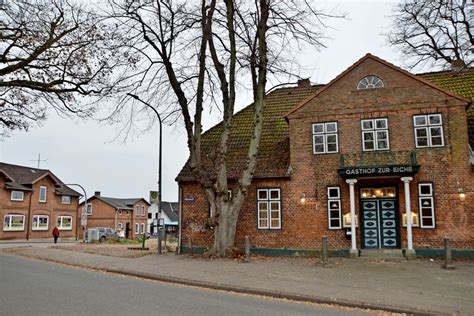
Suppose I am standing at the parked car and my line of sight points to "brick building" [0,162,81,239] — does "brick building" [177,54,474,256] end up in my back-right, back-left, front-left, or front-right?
back-left

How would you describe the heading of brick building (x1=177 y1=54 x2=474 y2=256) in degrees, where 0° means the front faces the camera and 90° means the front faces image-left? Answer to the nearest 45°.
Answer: approximately 0°

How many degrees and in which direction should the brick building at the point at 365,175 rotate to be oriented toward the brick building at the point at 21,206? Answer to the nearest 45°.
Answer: approximately 135° to its right

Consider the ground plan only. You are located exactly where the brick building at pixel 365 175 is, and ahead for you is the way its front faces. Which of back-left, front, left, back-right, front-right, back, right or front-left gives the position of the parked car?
back-right
